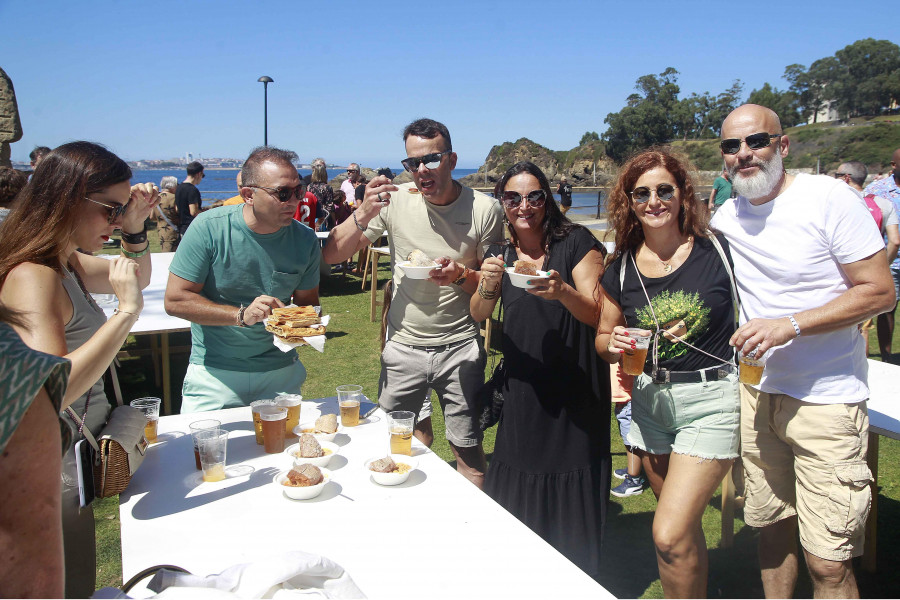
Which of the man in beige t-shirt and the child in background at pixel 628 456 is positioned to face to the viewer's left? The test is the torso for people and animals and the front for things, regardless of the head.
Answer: the child in background

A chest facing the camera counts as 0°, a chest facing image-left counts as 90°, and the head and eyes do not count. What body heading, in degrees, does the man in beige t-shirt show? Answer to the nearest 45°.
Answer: approximately 0°

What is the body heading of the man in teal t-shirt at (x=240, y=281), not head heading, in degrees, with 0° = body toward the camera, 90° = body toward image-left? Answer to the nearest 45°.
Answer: approximately 315°

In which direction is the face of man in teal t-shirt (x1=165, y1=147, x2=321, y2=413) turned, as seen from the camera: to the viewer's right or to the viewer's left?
to the viewer's right

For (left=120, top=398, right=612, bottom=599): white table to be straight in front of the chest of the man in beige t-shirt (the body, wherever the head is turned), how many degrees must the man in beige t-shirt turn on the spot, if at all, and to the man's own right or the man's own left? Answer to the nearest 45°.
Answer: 0° — they already face it

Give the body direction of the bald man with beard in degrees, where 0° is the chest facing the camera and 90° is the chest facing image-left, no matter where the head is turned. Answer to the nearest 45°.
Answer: approximately 45°

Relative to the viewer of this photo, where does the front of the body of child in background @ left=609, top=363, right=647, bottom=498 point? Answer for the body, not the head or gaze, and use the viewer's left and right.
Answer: facing to the left of the viewer

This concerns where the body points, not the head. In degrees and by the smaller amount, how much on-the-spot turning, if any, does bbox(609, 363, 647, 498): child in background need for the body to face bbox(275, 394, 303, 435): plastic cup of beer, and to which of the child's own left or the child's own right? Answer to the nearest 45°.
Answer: approximately 45° to the child's own left

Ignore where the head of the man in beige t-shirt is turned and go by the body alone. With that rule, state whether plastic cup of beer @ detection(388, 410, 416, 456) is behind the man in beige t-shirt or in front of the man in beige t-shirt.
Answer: in front

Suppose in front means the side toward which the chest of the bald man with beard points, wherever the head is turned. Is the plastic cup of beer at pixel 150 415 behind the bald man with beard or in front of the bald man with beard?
in front
